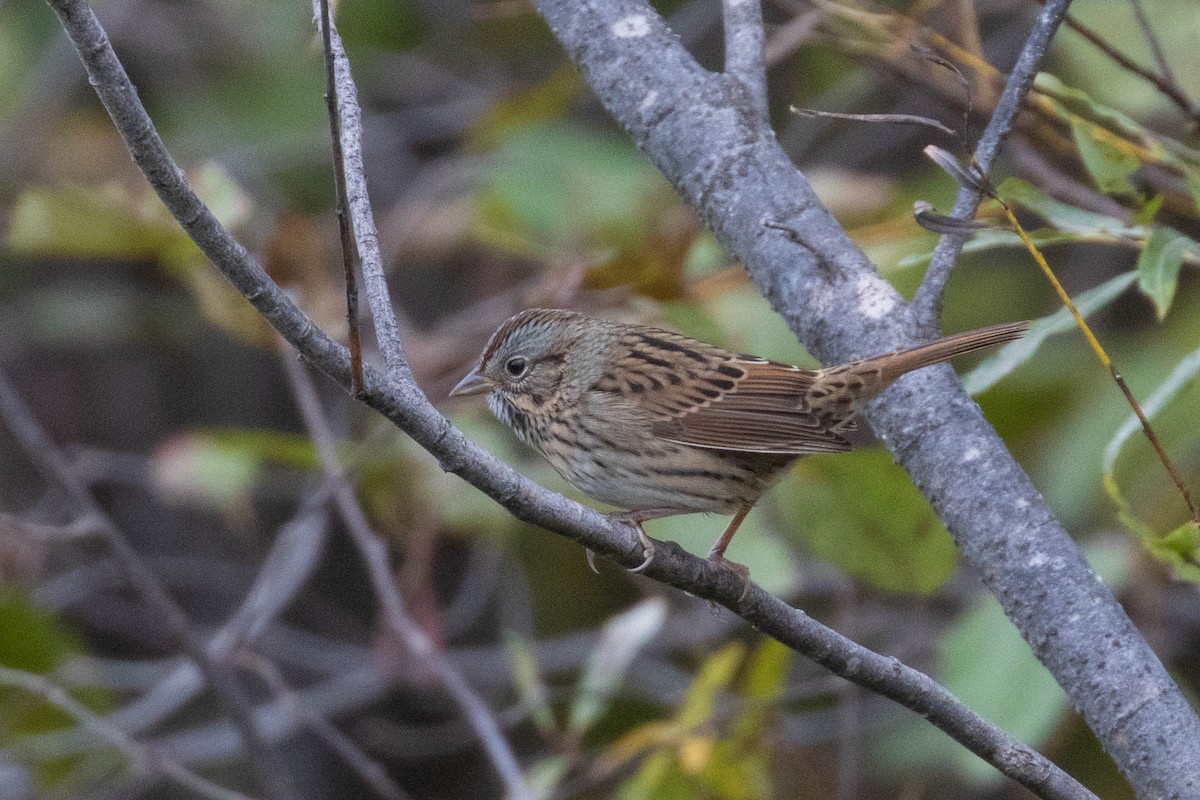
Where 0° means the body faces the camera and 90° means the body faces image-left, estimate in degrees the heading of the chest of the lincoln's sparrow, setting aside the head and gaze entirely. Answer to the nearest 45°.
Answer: approximately 90°

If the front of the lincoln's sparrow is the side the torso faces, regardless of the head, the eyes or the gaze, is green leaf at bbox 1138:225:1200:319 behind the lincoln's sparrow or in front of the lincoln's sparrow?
behind

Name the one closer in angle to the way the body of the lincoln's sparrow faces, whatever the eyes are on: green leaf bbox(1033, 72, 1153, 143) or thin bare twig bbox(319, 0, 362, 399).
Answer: the thin bare twig

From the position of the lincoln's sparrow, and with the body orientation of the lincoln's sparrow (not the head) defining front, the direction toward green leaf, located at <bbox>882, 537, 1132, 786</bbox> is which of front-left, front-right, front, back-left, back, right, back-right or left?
back-right

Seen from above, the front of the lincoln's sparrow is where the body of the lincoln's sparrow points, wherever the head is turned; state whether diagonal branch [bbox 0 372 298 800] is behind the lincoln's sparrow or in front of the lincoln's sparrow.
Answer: in front

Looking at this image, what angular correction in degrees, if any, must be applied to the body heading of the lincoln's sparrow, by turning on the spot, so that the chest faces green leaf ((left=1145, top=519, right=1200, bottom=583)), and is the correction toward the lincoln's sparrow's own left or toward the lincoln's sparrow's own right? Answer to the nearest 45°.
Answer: approximately 135° to the lincoln's sparrow's own left
